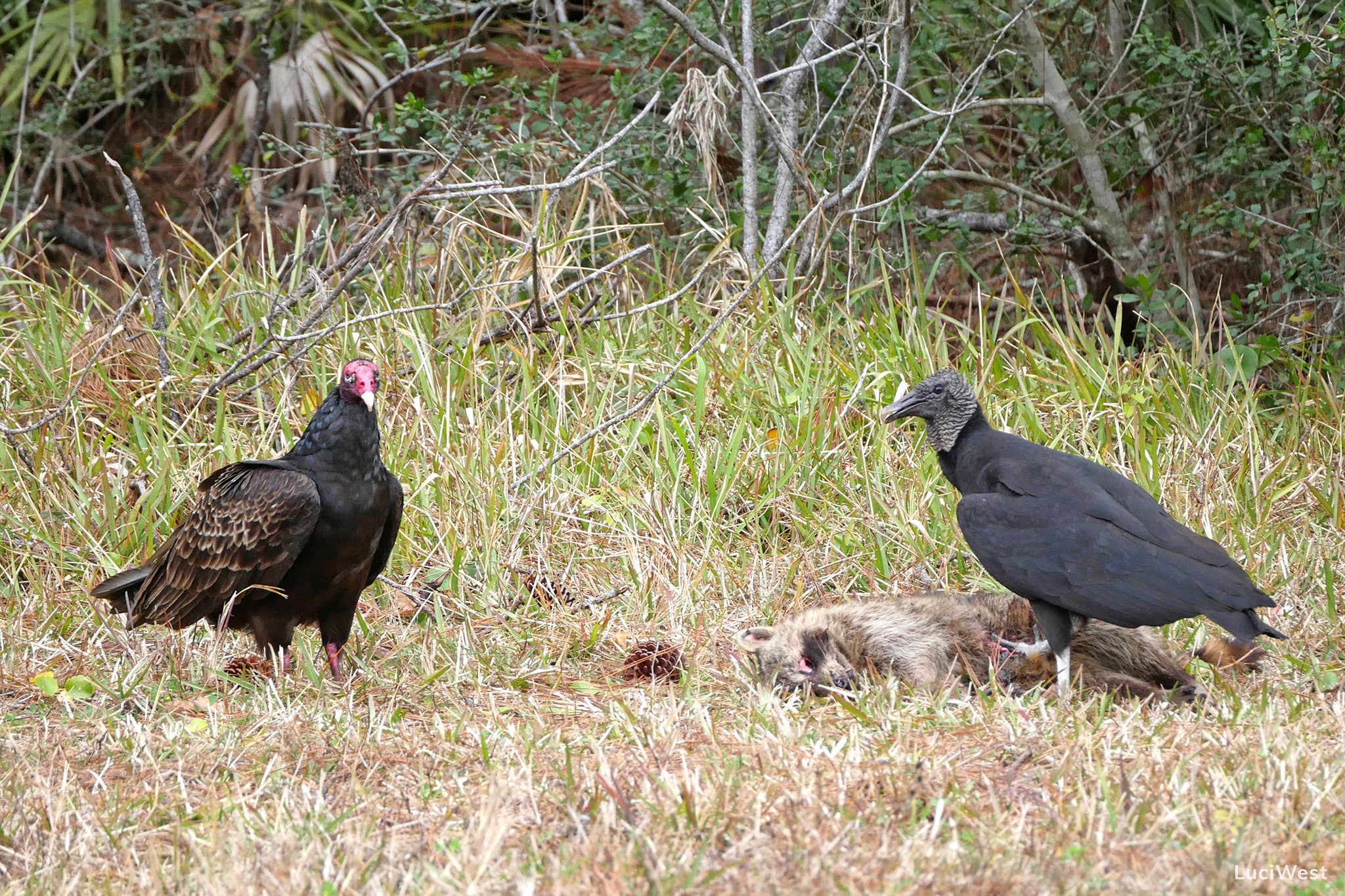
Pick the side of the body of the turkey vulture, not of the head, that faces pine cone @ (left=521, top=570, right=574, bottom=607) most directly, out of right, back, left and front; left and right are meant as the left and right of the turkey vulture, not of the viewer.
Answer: left

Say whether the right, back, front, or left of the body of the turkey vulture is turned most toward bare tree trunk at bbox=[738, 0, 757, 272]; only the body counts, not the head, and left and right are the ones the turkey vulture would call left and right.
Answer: left

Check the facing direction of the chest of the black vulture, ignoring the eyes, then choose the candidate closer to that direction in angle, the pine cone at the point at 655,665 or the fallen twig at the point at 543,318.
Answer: the pine cone

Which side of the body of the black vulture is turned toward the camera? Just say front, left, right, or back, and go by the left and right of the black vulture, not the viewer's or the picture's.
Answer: left

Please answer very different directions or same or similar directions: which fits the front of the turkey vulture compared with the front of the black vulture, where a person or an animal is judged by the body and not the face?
very different directions

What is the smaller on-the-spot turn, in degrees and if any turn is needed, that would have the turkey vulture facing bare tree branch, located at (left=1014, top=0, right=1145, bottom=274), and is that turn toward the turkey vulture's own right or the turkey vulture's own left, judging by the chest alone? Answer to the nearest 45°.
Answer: approximately 90° to the turkey vulture's own left

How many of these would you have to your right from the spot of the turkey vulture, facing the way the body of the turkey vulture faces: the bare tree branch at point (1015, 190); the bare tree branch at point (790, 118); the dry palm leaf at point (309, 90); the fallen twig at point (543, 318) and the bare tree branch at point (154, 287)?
0

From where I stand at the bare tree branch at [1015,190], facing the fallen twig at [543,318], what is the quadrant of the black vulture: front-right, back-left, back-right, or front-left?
front-left

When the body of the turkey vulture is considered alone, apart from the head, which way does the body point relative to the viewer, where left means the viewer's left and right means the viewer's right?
facing the viewer and to the right of the viewer

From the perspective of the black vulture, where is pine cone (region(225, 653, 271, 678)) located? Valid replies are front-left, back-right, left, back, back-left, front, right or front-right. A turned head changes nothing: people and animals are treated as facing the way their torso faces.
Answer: front

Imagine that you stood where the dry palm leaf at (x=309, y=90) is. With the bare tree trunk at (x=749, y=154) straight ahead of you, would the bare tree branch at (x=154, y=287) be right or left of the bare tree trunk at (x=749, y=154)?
right

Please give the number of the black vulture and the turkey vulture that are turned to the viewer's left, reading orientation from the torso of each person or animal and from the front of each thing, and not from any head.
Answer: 1

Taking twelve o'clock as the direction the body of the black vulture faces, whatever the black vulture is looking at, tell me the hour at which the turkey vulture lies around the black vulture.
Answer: The turkey vulture is roughly at 12 o'clock from the black vulture.

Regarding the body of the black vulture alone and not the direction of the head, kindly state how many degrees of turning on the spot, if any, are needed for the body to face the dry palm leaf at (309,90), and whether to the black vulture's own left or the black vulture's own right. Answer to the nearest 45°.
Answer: approximately 45° to the black vulture's own right
